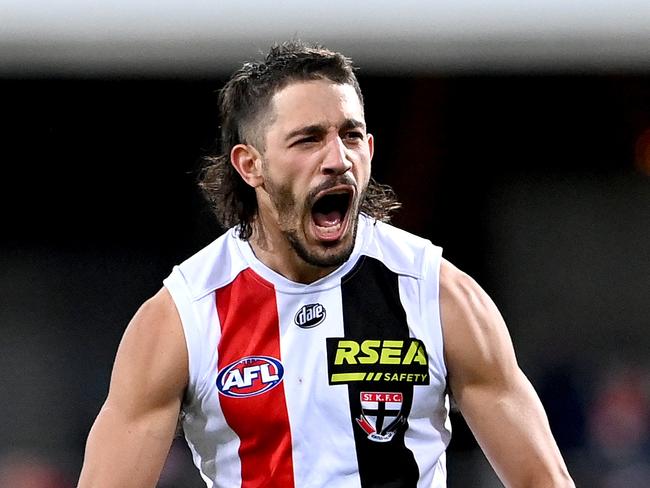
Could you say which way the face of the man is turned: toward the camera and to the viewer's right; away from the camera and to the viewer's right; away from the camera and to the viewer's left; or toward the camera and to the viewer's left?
toward the camera and to the viewer's right

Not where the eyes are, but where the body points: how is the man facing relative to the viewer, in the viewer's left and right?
facing the viewer
